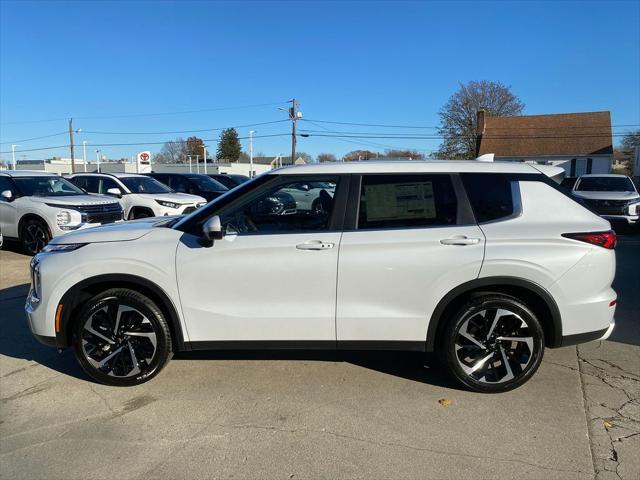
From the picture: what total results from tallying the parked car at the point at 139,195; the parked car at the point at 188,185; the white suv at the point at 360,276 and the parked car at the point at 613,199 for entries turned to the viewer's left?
1

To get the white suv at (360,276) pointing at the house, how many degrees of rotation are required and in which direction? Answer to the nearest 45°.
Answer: approximately 135° to its right

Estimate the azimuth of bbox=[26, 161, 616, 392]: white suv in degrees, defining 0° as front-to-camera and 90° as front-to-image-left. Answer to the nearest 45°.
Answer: approximately 90°

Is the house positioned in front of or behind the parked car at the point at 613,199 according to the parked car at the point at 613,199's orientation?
behind

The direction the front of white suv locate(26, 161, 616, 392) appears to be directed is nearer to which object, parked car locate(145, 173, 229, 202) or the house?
the parked car

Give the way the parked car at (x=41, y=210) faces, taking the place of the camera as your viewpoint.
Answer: facing the viewer and to the right of the viewer

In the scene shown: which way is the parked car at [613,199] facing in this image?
toward the camera

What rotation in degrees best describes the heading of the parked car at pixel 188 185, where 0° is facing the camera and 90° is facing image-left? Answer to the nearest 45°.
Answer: approximately 315°

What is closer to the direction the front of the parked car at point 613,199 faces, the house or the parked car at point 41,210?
the parked car

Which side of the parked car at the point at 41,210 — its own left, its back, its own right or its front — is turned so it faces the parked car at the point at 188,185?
left

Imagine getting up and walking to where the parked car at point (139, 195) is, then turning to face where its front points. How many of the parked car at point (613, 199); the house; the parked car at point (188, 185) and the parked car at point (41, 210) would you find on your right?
1

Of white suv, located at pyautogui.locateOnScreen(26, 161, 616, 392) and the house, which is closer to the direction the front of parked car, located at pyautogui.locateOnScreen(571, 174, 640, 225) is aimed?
the white suv

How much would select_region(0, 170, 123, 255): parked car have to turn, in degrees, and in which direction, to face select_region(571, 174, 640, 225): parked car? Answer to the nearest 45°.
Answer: approximately 45° to its left

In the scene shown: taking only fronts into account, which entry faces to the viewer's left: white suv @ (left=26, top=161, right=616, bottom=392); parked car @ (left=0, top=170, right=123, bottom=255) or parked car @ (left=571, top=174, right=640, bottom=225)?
the white suv

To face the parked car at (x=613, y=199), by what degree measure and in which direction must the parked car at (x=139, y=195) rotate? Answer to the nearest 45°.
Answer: approximately 45° to its left

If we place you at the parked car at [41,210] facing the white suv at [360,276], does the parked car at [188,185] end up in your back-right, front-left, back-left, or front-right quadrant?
back-left

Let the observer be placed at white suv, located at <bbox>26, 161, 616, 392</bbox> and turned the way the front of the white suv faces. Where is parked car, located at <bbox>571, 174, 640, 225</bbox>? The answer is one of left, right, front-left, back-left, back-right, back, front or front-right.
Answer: back-right

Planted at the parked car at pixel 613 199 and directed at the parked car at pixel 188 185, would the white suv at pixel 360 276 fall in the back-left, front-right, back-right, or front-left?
front-left
